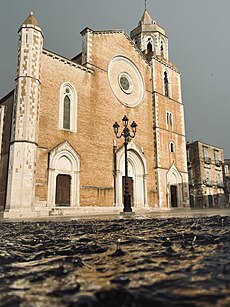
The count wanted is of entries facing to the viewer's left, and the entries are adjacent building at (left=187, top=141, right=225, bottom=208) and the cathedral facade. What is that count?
0

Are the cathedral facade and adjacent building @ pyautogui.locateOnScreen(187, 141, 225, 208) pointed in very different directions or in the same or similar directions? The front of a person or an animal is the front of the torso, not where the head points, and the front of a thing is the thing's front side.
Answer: same or similar directions

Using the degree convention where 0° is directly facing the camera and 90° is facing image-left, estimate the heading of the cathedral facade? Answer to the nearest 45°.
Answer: approximately 315°

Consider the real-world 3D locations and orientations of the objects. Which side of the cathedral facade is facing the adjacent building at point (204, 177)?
left

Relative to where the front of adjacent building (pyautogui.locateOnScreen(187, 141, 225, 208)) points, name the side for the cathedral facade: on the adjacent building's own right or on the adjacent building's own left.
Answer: on the adjacent building's own right
